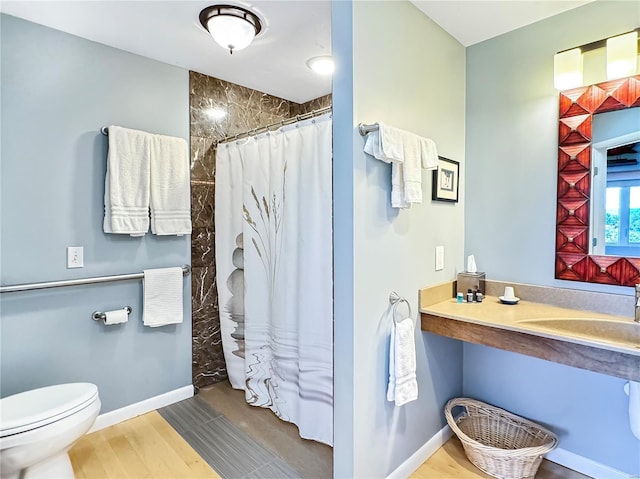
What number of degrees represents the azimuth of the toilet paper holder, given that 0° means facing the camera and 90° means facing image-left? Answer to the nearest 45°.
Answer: approximately 315°

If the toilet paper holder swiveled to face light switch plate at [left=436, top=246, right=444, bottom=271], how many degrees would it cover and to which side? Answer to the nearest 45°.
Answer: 0° — it already faces it
